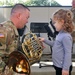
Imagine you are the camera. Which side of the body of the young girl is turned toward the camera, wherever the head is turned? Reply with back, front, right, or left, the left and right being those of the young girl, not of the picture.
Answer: left

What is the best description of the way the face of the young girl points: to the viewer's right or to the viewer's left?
to the viewer's left
